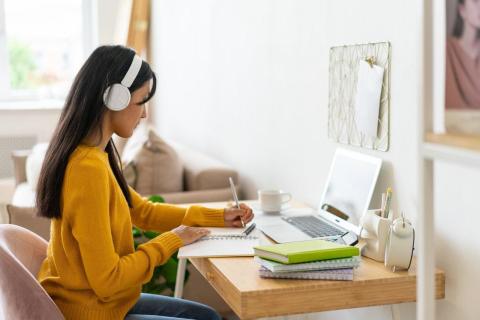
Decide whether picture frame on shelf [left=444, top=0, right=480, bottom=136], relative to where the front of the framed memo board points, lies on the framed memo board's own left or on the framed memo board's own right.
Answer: on the framed memo board's own left

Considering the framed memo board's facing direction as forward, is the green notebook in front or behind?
in front

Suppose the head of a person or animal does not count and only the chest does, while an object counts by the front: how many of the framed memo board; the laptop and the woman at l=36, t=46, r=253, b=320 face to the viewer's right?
1

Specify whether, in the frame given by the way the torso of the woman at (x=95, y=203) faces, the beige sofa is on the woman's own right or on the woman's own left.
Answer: on the woman's own left

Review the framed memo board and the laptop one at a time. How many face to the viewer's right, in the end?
0

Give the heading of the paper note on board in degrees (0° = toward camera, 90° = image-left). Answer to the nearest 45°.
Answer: approximately 45°

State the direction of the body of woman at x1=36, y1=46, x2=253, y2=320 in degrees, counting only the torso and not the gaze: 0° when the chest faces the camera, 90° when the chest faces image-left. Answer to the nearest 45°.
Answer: approximately 270°

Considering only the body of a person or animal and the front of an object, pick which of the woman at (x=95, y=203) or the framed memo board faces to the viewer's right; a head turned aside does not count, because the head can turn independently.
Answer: the woman

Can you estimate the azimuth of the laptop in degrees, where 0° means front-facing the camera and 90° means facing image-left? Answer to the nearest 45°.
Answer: approximately 45°

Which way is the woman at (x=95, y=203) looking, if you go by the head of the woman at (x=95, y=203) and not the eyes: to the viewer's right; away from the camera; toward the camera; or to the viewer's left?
to the viewer's right
